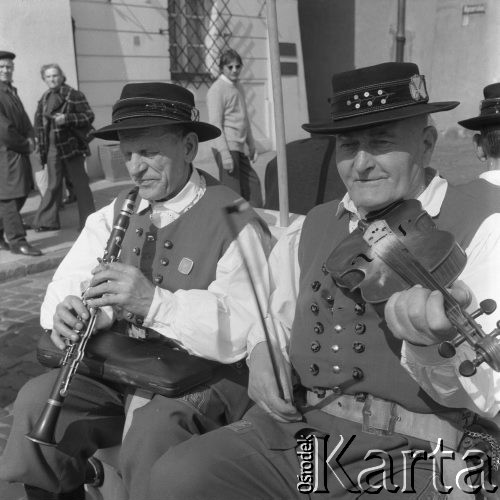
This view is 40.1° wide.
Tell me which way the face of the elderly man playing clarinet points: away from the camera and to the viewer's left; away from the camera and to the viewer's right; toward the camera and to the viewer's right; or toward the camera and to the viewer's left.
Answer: toward the camera and to the viewer's left

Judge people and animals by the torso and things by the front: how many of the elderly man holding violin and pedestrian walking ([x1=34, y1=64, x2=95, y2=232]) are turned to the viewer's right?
0

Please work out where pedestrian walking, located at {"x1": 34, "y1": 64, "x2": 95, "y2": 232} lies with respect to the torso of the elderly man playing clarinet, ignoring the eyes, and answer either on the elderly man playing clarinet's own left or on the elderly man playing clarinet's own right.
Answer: on the elderly man playing clarinet's own right

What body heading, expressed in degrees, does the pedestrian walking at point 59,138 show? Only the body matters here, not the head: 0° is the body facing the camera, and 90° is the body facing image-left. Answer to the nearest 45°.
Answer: approximately 45°

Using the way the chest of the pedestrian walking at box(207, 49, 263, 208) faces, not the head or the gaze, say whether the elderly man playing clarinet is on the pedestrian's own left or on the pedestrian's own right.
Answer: on the pedestrian's own right

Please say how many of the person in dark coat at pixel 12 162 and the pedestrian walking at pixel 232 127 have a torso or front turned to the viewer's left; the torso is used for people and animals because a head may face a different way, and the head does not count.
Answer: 0

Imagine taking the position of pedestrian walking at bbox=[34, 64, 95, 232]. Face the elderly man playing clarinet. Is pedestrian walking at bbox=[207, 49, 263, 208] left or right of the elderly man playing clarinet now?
left

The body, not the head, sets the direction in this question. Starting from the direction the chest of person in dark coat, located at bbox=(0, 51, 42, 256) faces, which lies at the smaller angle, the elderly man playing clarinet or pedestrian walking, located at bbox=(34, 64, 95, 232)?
the elderly man playing clarinet

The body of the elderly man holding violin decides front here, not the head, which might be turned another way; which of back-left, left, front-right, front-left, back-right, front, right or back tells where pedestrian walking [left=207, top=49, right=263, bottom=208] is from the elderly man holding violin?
back-right

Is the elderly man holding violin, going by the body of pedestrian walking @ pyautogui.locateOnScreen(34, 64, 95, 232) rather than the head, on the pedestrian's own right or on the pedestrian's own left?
on the pedestrian's own left
